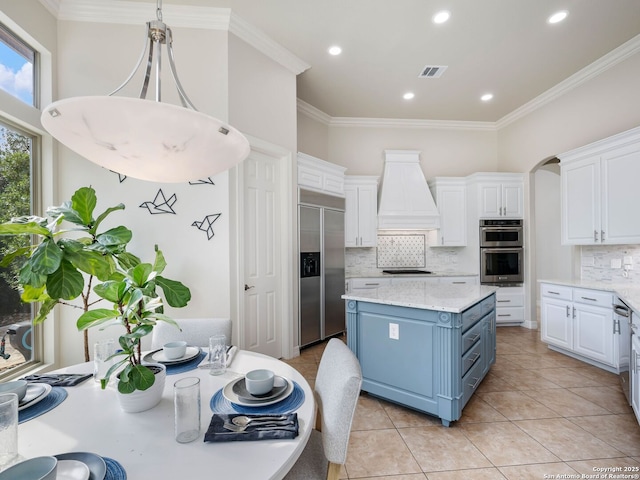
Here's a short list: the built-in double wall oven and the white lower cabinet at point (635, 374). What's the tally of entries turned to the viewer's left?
1

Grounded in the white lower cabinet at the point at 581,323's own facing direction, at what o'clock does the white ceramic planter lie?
The white ceramic planter is roughly at 11 o'clock from the white lower cabinet.

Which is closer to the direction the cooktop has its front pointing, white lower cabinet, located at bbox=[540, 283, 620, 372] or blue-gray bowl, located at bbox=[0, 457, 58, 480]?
the blue-gray bowl

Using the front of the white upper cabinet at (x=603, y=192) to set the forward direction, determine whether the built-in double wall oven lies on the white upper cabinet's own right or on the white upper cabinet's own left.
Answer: on the white upper cabinet's own right

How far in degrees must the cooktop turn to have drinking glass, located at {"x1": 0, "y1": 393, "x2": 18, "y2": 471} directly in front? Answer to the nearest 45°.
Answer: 0° — it already faces it

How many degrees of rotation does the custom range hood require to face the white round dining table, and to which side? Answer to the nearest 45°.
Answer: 0° — it already faces it

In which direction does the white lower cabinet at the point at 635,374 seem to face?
to the viewer's left

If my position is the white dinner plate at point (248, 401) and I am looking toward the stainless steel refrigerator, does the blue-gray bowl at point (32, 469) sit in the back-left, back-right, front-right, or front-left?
back-left

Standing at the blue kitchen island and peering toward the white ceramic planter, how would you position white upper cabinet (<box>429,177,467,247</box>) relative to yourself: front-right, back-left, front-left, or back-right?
back-right

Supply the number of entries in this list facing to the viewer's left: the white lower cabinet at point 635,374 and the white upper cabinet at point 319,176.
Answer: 1

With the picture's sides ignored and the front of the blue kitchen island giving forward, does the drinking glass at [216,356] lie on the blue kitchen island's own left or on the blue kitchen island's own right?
on the blue kitchen island's own right

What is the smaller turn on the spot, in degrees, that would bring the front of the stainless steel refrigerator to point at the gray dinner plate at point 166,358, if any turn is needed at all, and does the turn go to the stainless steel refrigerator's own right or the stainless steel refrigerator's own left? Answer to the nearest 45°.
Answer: approximately 45° to the stainless steel refrigerator's own right

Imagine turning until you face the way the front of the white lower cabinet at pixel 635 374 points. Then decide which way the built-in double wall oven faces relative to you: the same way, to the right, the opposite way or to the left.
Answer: to the left

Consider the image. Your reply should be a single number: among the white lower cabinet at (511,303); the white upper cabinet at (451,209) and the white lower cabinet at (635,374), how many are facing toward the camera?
2
